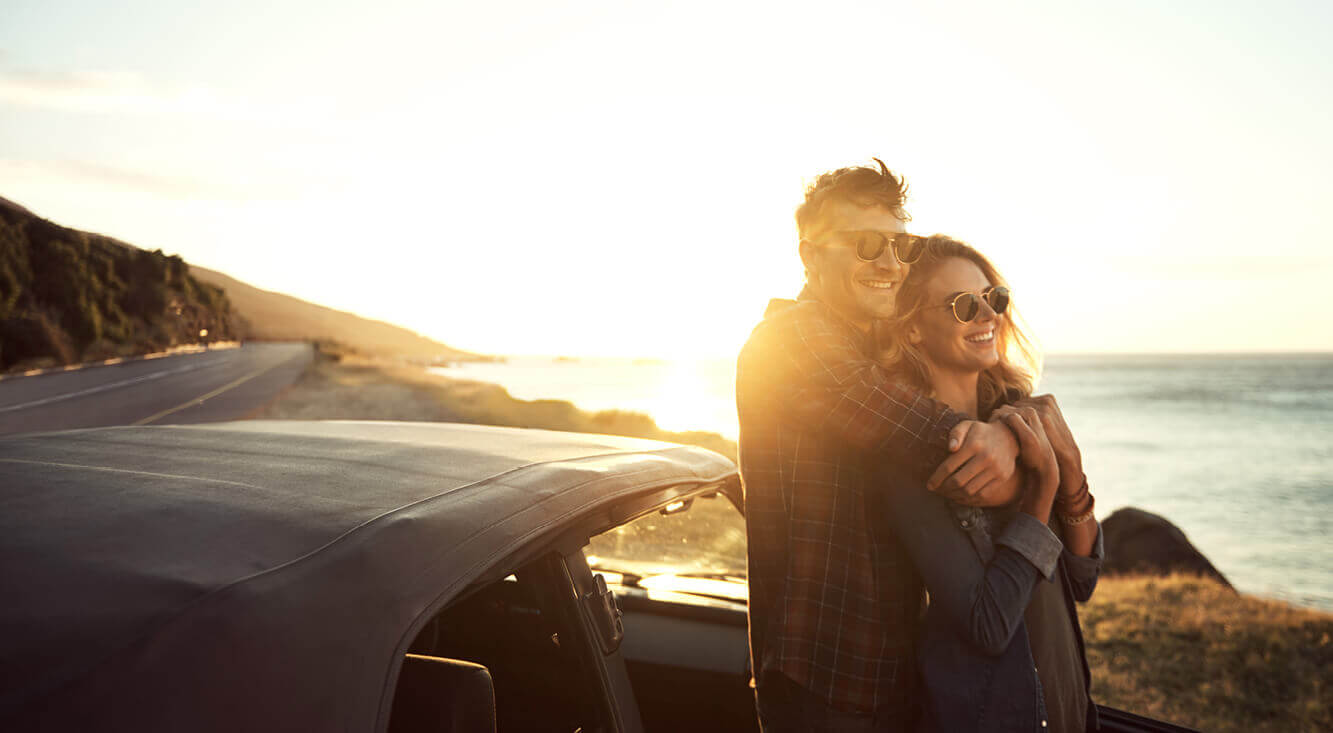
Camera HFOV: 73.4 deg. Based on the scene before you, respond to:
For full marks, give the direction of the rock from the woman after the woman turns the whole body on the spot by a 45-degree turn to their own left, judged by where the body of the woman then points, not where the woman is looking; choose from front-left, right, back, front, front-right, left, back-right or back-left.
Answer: left

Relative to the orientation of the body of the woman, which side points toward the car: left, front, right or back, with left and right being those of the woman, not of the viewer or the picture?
right

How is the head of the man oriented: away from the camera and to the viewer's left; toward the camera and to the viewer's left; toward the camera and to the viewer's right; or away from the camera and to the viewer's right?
toward the camera and to the viewer's right

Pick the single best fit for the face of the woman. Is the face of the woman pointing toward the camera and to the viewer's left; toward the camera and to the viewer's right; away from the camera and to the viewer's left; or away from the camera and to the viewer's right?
toward the camera and to the viewer's right

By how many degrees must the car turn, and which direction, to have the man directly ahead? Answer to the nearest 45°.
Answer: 0° — it already faces them

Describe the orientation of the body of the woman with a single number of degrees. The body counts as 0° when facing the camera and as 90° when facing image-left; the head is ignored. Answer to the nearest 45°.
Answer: approximately 315°

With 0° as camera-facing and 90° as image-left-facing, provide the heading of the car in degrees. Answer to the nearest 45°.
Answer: approximately 225°

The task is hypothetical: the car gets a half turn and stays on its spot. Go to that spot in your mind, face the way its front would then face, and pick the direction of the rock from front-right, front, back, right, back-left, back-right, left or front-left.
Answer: back

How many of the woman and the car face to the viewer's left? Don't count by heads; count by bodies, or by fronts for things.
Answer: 0
